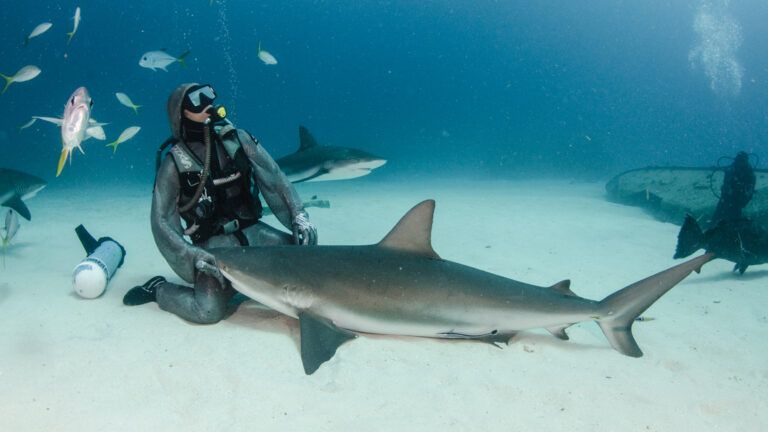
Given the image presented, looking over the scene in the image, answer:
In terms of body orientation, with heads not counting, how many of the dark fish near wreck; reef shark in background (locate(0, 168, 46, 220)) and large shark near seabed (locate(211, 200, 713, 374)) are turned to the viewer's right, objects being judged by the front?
2

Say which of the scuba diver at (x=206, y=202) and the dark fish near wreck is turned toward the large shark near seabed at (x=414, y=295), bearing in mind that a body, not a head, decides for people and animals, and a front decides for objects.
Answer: the scuba diver

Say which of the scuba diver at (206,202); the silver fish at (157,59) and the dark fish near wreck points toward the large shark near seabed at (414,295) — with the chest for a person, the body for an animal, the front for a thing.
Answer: the scuba diver

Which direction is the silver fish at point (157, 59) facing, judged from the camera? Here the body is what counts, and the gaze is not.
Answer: to the viewer's left

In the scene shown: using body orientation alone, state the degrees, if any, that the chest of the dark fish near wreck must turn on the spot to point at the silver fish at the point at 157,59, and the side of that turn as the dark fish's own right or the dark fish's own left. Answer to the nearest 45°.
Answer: approximately 180°

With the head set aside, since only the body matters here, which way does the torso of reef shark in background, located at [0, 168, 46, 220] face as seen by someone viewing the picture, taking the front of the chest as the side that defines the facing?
to the viewer's right

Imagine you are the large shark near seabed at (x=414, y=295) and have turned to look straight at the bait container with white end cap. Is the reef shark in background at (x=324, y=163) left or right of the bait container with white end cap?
right

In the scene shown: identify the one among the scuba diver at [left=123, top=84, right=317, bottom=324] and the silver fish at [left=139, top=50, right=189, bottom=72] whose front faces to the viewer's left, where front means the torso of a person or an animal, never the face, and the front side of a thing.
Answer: the silver fish

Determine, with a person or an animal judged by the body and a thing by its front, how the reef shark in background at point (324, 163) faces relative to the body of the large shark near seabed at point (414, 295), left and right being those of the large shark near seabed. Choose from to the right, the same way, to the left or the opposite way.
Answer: the opposite way

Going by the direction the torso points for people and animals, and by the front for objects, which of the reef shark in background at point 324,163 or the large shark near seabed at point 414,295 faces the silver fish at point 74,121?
the large shark near seabed

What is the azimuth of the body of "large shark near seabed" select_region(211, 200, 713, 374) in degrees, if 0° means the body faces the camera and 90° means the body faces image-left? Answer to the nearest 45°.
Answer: approximately 90°

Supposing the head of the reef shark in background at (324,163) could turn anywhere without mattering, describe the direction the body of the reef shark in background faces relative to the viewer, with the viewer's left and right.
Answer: facing to the right of the viewer

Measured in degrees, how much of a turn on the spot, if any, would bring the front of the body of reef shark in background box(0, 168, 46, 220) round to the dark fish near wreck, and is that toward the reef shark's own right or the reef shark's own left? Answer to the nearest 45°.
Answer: approximately 45° to the reef shark's own right

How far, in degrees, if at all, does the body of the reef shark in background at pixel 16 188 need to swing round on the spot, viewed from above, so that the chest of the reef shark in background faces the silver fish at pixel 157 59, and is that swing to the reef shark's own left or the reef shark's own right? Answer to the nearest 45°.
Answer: approximately 45° to the reef shark's own left

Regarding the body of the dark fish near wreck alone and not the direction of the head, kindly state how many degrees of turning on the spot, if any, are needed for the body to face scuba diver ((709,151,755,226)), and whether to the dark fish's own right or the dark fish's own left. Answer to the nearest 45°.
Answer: approximately 90° to the dark fish's own left

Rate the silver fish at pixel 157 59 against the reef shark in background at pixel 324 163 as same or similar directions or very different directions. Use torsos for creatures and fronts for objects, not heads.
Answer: very different directions

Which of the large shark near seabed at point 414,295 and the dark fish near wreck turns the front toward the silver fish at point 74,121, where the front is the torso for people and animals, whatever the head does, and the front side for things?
the large shark near seabed
